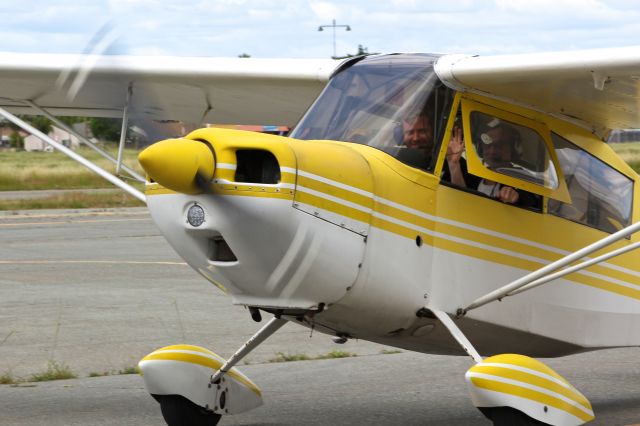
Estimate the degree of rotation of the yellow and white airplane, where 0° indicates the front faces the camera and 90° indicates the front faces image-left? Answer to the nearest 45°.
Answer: approximately 45°

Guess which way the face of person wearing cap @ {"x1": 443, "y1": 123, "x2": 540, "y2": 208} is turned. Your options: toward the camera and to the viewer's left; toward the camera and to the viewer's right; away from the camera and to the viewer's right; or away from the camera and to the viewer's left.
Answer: toward the camera and to the viewer's left

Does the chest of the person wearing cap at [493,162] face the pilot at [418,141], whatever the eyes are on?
yes

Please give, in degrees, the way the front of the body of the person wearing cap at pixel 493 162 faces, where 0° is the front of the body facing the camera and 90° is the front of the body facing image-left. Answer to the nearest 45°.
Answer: approximately 45°
